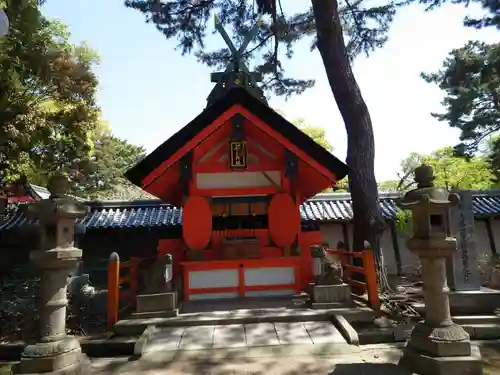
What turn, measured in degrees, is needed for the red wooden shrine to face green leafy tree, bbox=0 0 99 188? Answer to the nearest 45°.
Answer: approximately 90° to its right

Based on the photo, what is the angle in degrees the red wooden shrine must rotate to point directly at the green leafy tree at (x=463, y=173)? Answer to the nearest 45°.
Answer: approximately 135° to its left

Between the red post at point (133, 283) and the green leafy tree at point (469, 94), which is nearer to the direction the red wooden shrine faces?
the red post

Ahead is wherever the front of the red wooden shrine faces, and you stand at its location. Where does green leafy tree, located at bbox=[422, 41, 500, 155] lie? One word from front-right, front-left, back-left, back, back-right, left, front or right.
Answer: back-left

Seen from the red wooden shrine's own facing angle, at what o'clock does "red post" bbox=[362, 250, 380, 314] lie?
The red post is roughly at 10 o'clock from the red wooden shrine.

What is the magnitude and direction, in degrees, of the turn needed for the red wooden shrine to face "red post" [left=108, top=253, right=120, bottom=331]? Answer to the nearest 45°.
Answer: approximately 45° to its right

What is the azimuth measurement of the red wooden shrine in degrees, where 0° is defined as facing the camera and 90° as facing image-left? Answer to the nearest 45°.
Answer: approximately 0°

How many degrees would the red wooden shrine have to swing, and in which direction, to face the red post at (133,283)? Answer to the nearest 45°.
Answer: approximately 90° to its right

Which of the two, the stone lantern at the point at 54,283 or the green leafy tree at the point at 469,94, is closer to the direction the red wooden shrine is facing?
the stone lantern

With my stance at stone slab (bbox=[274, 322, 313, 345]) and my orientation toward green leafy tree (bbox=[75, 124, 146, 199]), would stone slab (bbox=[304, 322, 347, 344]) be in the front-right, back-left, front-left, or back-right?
back-right

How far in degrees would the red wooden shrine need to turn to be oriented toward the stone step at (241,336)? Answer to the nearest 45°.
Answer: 0° — it already faces it

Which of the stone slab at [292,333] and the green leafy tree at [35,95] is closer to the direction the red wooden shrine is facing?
the stone slab
